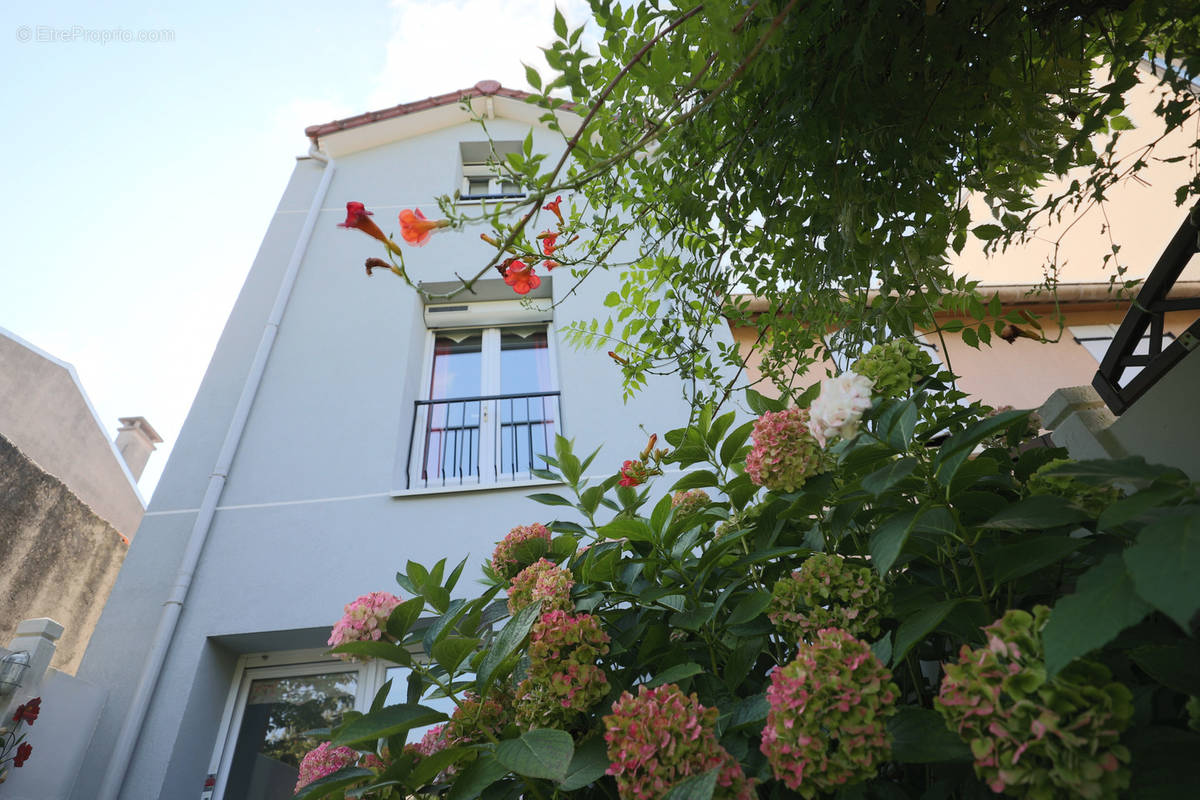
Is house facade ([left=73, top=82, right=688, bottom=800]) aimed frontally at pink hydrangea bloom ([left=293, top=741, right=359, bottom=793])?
yes

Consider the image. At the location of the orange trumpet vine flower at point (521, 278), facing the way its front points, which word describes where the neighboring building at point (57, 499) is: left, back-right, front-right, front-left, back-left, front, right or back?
back-right

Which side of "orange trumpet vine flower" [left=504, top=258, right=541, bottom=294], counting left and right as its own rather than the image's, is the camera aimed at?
front

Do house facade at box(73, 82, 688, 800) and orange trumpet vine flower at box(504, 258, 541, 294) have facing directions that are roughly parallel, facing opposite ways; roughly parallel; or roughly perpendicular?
roughly parallel

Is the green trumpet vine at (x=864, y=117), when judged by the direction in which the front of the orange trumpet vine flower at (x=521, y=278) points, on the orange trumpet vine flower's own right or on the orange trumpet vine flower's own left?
on the orange trumpet vine flower's own left

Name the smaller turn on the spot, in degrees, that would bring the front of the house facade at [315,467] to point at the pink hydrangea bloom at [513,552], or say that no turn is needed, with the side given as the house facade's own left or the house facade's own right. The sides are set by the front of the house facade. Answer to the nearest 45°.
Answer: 0° — it already faces it

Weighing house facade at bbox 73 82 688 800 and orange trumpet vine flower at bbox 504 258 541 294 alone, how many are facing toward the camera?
2

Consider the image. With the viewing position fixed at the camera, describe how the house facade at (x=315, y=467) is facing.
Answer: facing the viewer

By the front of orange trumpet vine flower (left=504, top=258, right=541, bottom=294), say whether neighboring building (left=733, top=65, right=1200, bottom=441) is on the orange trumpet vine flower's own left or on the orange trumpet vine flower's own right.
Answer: on the orange trumpet vine flower's own left

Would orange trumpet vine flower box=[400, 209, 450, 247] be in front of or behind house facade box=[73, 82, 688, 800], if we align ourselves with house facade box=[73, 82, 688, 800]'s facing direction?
in front

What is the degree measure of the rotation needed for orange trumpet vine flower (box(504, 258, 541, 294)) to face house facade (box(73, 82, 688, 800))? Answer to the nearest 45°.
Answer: approximately 135° to its right
